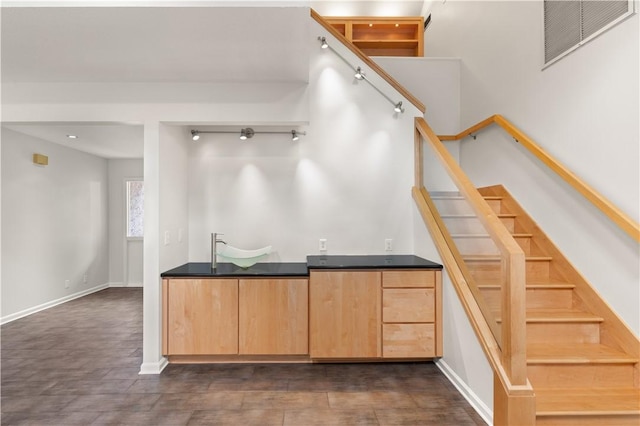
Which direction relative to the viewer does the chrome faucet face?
to the viewer's right

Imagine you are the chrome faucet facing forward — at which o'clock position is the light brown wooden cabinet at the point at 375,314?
The light brown wooden cabinet is roughly at 1 o'clock from the chrome faucet.

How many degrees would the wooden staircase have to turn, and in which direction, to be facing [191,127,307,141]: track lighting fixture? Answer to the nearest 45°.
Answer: approximately 90° to its right

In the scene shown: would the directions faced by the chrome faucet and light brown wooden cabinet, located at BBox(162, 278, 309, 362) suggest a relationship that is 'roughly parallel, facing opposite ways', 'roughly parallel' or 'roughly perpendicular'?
roughly perpendicular

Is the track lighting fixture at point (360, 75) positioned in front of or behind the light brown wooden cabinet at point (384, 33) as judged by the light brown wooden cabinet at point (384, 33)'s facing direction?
in front

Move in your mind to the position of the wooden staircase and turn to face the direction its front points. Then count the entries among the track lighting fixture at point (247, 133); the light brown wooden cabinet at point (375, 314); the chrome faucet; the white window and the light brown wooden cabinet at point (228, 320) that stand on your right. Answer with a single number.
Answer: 5
